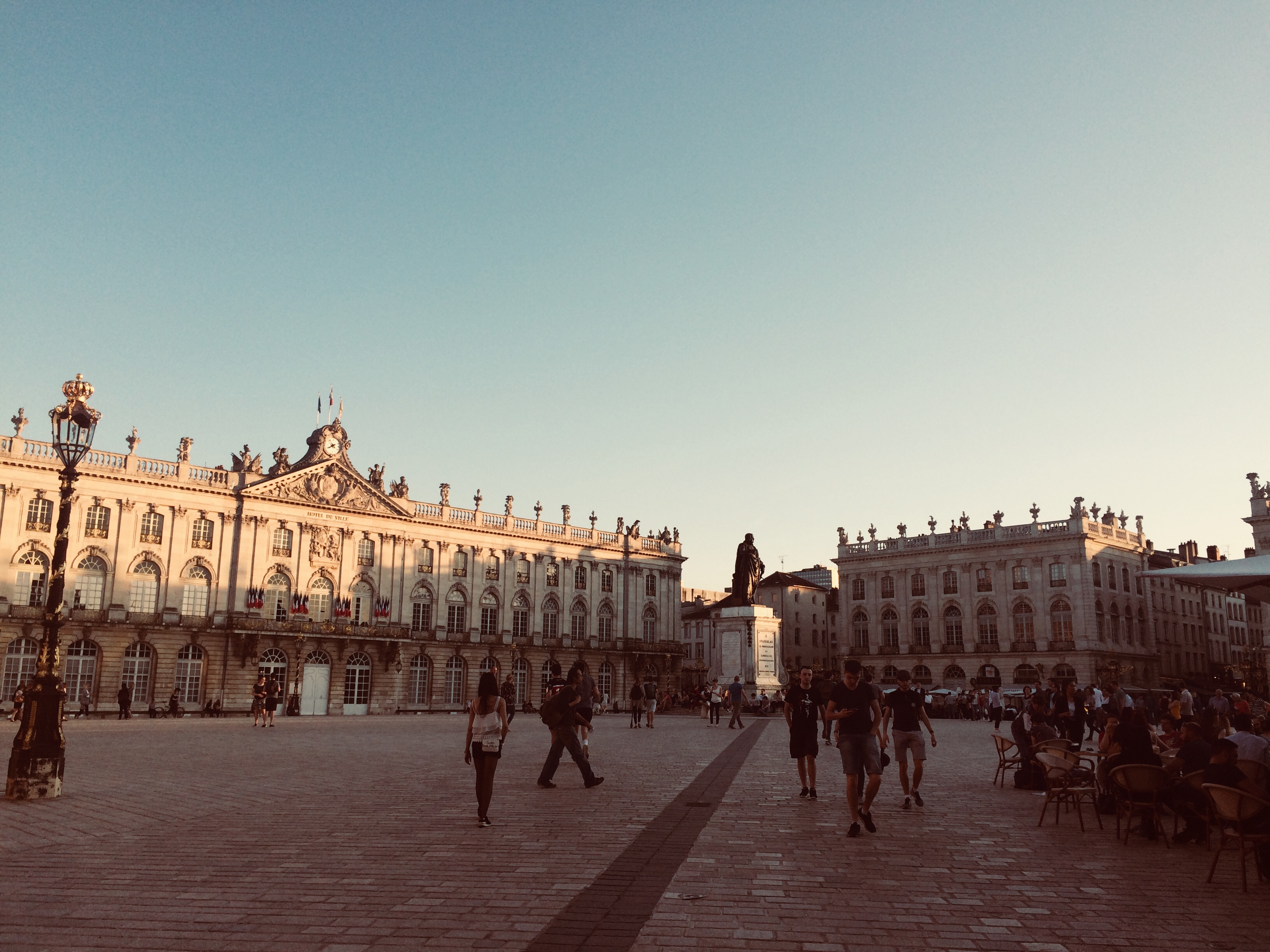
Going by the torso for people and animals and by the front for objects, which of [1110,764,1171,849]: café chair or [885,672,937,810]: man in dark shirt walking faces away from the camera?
the café chair

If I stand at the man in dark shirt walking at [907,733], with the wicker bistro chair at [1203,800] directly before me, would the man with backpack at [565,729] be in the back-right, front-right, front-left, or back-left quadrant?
back-right

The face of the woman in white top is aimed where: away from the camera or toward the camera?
away from the camera

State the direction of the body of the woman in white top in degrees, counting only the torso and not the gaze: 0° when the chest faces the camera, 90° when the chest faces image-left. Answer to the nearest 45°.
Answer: approximately 180°

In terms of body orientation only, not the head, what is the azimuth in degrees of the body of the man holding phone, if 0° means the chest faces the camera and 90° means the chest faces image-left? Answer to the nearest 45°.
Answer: approximately 0°

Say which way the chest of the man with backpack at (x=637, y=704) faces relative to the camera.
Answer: away from the camera

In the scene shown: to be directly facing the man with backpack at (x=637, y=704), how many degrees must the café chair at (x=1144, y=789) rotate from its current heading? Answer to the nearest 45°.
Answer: approximately 45° to its left

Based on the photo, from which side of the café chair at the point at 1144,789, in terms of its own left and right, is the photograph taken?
back

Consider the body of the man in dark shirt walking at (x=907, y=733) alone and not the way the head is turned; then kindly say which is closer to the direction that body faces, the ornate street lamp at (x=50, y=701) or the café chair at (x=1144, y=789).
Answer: the café chair

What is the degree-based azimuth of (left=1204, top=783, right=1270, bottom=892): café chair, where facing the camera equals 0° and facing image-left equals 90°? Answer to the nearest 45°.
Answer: approximately 225°

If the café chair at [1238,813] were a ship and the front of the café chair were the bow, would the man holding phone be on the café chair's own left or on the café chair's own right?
on the café chair's own left

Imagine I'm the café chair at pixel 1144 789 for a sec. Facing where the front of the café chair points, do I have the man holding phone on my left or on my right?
on my left

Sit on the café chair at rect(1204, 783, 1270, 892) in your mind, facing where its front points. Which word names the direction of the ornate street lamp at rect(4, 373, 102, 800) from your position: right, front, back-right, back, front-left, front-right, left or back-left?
back-left

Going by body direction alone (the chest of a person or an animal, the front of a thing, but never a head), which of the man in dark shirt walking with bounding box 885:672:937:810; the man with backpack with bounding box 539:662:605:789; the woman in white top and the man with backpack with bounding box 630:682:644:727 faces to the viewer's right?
the man with backpack with bounding box 539:662:605:789
